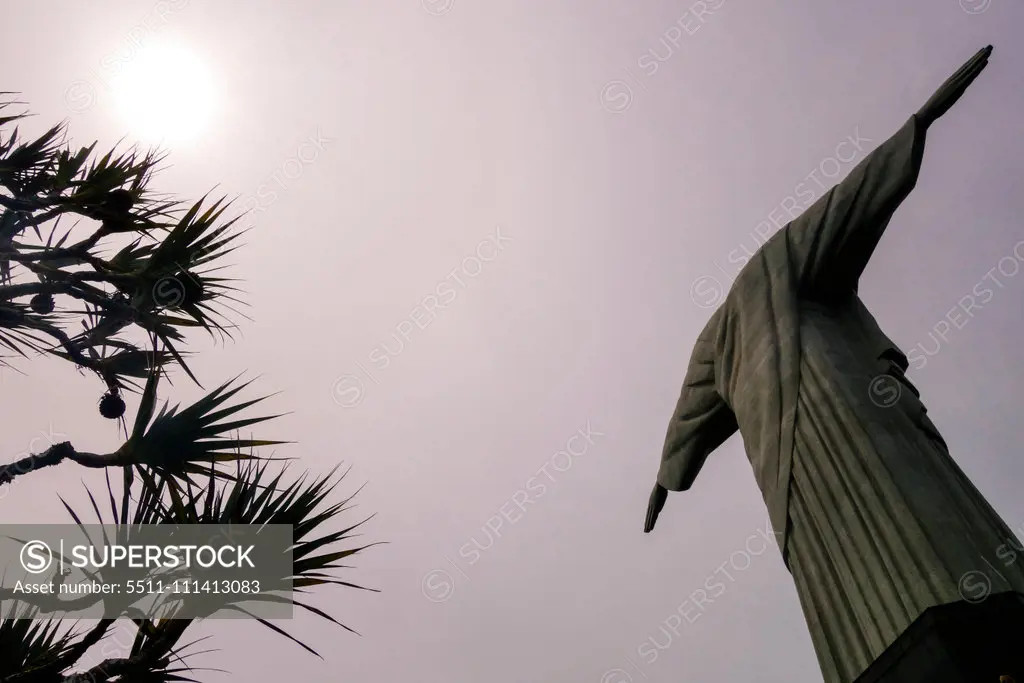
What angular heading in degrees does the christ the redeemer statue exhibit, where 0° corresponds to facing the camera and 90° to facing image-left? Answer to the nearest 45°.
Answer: approximately 225°
